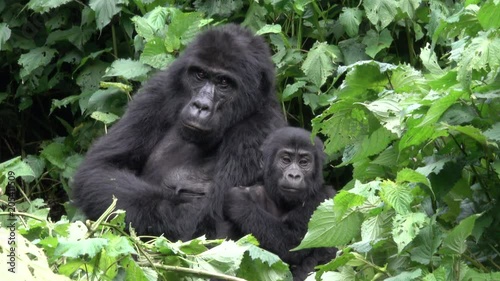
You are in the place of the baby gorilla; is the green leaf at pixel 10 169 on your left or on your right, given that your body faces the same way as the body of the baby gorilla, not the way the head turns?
on your right

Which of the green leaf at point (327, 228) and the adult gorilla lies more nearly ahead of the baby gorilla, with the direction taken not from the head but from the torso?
the green leaf

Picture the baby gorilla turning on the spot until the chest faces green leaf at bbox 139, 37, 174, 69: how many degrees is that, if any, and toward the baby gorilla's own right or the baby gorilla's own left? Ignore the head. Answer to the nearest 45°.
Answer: approximately 135° to the baby gorilla's own right

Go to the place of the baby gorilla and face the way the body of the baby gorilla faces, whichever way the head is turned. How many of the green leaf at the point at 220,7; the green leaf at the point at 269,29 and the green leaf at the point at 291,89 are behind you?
3

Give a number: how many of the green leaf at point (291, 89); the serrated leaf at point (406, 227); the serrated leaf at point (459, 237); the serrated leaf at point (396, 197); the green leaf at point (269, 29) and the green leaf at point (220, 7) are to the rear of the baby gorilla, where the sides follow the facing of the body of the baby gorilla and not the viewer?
3

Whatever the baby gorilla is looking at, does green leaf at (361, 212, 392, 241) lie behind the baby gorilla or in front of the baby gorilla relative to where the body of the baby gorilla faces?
in front

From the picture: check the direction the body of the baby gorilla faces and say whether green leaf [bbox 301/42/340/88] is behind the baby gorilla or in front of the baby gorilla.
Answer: behind

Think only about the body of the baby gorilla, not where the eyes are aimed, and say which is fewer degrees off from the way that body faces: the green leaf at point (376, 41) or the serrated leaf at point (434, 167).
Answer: the serrated leaf

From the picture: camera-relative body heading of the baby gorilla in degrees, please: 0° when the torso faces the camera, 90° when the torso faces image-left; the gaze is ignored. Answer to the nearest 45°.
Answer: approximately 0°

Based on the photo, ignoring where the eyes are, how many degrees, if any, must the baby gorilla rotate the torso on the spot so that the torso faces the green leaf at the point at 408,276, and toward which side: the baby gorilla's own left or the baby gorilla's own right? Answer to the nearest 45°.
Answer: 0° — it already faces it

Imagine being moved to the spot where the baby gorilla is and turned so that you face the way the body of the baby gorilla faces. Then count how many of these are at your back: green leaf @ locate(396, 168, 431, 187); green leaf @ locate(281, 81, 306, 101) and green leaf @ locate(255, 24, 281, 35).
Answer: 2

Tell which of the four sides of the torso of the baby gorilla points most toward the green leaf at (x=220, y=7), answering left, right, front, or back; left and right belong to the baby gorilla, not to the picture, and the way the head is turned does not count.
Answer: back
